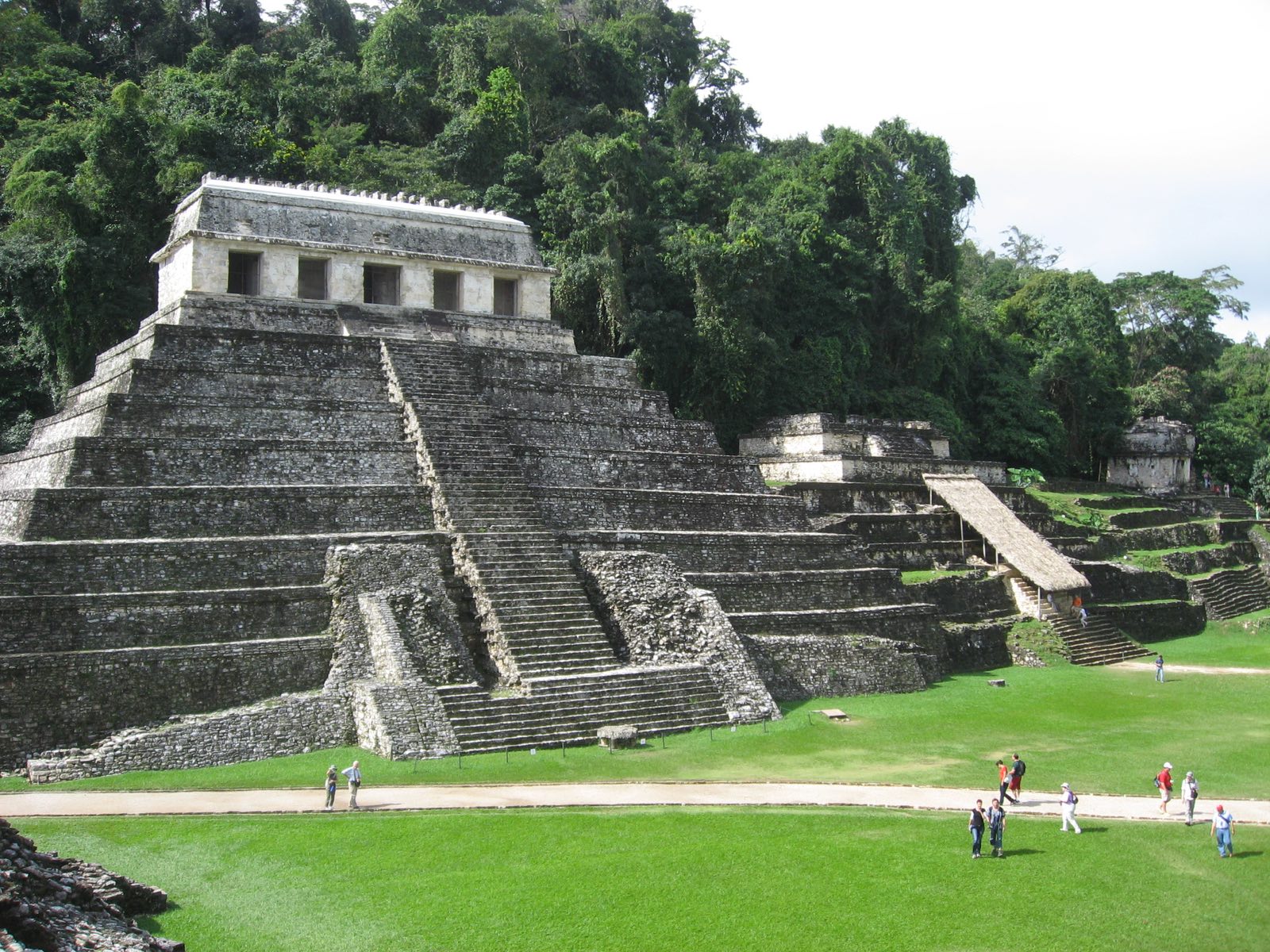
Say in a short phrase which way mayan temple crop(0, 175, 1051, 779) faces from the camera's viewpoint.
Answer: facing the viewer and to the right of the viewer

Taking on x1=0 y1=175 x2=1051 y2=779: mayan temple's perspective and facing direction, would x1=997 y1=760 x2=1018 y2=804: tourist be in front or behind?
in front

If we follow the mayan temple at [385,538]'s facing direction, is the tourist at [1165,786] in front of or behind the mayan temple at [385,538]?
in front

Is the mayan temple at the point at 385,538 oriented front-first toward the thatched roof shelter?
no

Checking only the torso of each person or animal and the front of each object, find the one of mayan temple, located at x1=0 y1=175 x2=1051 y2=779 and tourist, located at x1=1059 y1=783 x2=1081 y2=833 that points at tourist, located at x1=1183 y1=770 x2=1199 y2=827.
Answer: the mayan temple

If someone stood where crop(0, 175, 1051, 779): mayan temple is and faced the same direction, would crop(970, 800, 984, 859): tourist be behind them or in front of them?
in front

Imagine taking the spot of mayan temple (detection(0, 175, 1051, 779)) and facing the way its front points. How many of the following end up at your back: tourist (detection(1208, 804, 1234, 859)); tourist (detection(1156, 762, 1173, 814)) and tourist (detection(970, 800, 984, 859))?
0

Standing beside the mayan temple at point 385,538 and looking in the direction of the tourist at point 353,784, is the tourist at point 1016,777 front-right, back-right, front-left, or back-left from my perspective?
front-left

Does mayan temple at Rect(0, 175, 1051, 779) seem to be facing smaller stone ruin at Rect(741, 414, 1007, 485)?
no
